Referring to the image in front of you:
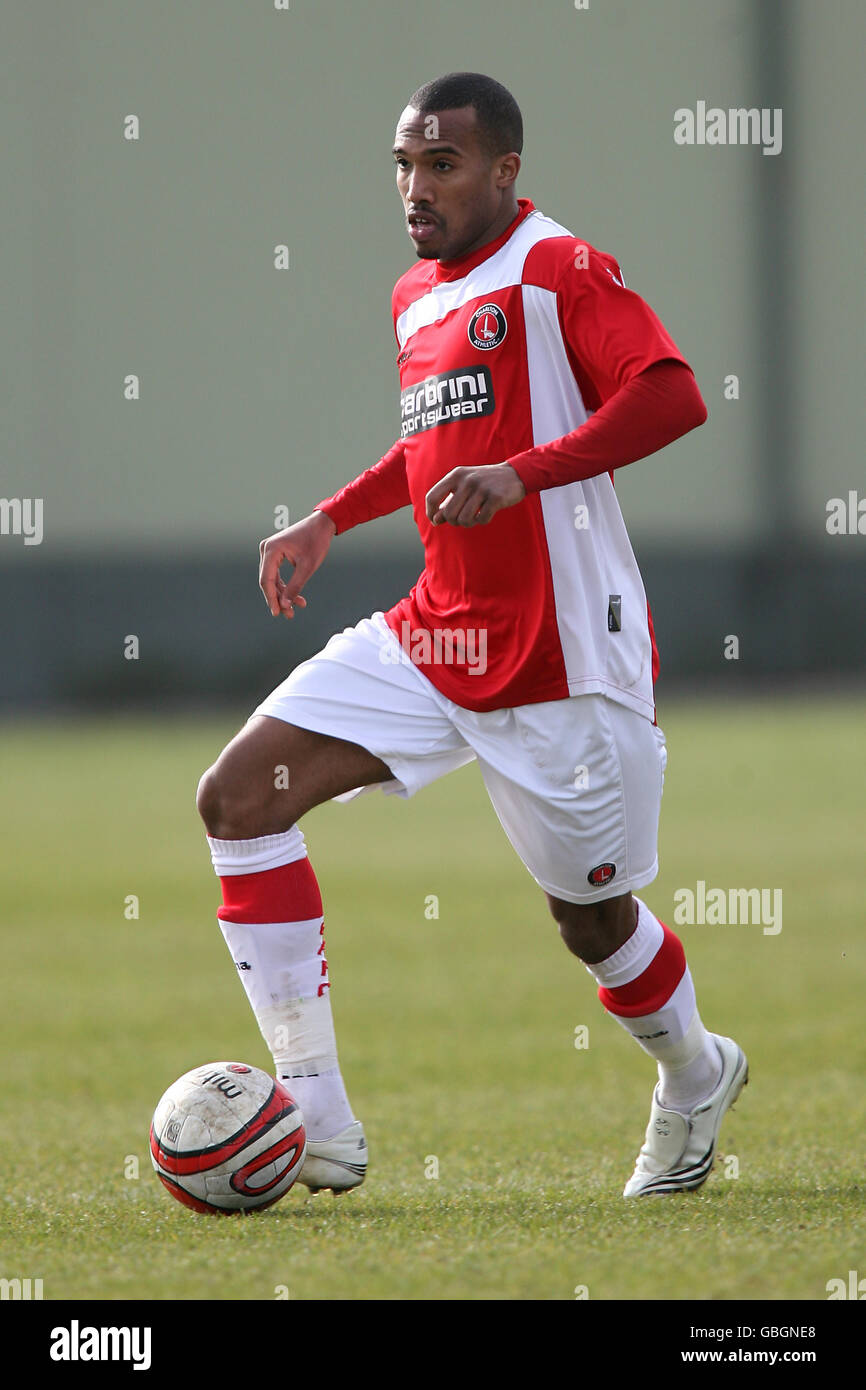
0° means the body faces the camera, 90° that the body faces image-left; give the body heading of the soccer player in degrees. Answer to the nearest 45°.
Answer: approximately 45°
